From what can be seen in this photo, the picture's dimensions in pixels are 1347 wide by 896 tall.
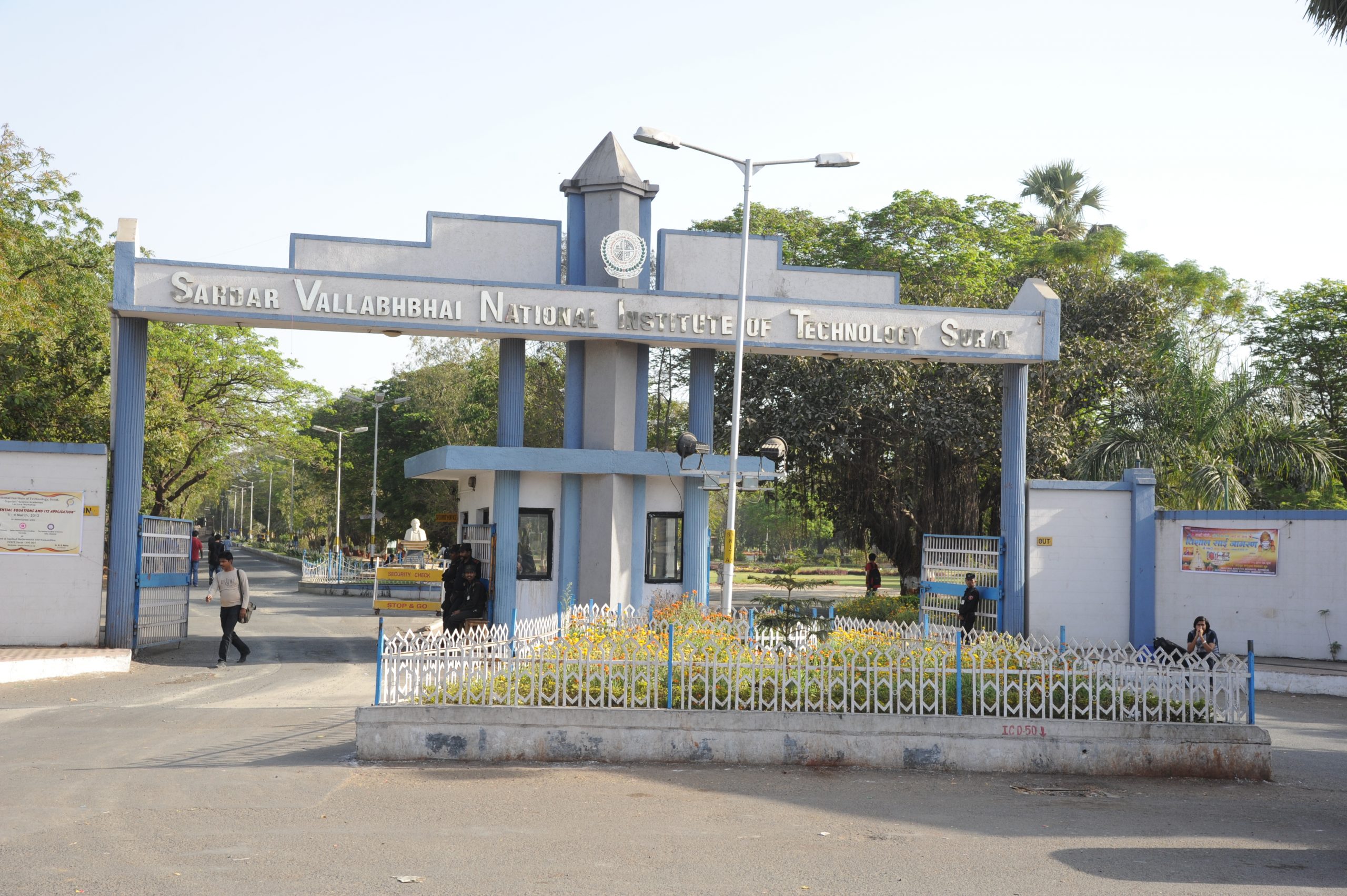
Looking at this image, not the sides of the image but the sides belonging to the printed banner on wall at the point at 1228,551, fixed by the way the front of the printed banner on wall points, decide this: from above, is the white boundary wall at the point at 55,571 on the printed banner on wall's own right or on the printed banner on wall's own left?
on the printed banner on wall's own right

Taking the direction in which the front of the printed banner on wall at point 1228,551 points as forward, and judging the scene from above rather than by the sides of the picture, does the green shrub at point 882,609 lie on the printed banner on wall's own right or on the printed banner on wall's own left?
on the printed banner on wall's own right

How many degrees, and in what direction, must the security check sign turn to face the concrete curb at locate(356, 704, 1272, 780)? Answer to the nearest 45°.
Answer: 0° — it already faces it

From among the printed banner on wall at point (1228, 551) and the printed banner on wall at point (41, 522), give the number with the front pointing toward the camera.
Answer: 2

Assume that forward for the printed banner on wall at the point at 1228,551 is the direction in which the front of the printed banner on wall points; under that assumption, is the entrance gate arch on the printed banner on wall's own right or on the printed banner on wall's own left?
on the printed banner on wall's own right

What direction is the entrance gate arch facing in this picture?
toward the camera

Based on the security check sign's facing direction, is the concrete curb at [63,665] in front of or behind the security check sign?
in front

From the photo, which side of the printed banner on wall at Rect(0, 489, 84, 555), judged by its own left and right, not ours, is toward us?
front

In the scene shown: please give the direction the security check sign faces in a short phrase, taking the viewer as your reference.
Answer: facing the viewer

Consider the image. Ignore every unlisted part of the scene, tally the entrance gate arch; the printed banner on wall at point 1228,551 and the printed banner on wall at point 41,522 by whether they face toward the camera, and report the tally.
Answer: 3

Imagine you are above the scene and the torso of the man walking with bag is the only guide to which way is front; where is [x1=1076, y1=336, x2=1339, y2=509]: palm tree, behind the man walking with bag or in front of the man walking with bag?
behind

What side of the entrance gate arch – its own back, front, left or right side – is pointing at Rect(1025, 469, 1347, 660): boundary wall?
left

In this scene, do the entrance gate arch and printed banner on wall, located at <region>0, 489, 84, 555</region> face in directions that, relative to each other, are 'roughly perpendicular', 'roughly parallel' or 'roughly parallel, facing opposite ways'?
roughly parallel
